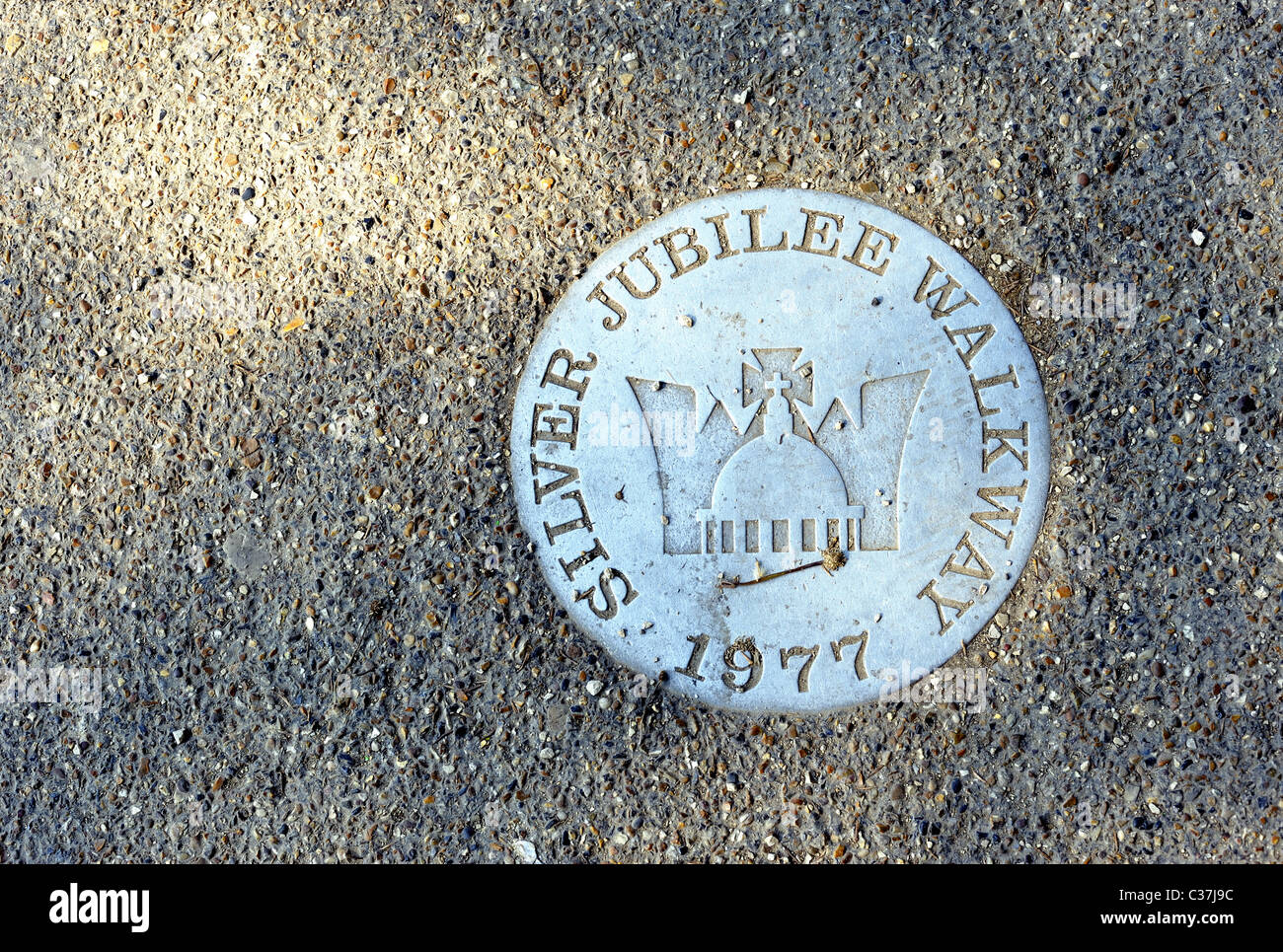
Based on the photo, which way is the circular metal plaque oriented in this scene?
toward the camera
